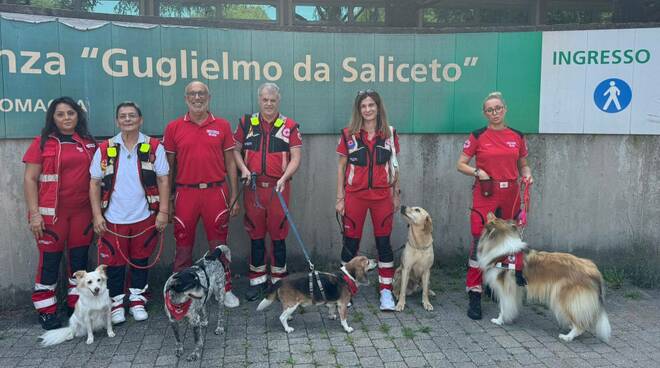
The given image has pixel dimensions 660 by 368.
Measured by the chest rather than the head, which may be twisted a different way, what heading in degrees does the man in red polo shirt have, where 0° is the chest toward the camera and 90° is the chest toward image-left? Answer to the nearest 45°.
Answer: approximately 0°

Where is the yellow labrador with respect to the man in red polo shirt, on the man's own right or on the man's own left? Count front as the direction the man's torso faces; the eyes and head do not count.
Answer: on the man's own left

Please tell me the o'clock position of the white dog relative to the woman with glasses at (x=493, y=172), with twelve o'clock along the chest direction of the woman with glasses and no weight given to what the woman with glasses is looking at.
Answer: The white dog is roughly at 2 o'clock from the woman with glasses.

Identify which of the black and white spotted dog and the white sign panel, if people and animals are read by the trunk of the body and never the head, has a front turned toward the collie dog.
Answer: the white sign panel

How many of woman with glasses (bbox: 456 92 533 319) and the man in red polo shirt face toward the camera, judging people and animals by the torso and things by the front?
2

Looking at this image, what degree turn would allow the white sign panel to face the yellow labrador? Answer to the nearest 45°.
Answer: approximately 45° to its right

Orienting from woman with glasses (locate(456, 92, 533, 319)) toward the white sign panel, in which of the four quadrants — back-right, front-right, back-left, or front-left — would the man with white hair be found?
back-left
